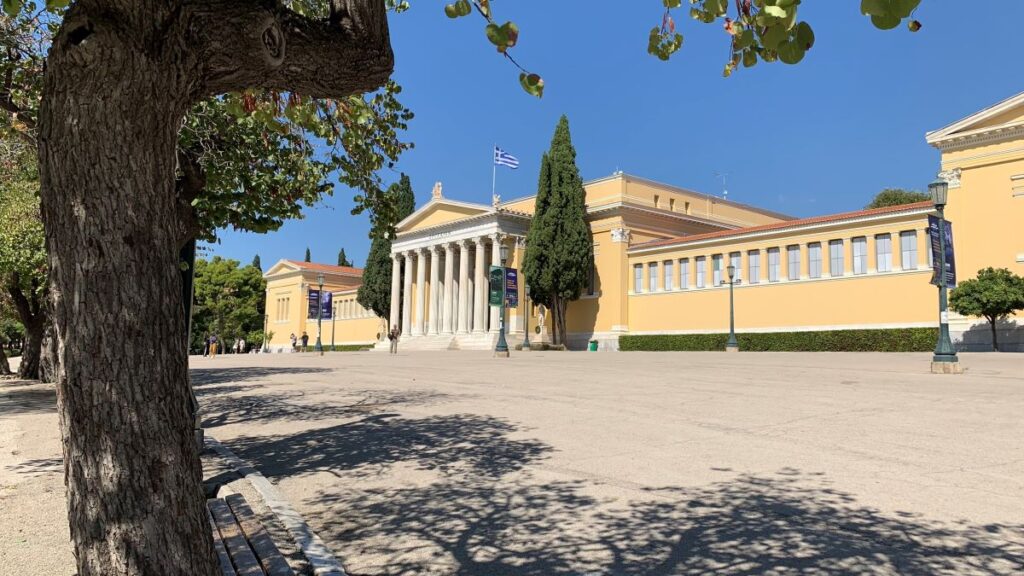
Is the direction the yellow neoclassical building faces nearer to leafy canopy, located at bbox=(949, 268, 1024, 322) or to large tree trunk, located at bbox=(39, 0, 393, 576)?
the large tree trunk

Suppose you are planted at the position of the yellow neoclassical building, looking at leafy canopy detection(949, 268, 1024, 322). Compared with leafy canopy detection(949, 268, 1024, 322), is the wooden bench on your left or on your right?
right

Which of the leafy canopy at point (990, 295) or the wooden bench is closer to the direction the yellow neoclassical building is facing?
the wooden bench

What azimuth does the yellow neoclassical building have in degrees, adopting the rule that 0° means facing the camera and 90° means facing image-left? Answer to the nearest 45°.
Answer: approximately 45°

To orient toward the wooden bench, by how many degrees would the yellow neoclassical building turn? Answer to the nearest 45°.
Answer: approximately 45° to its left

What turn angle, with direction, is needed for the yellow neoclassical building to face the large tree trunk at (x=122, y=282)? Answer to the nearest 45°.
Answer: approximately 45° to its left

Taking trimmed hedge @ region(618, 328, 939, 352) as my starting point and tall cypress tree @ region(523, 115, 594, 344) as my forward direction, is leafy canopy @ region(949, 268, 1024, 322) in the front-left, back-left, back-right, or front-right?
back-left

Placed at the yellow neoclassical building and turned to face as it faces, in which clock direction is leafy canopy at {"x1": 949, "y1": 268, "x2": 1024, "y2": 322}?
The leafy canopy is roughly at 9 o'clock from the yellow neoclassical building.
